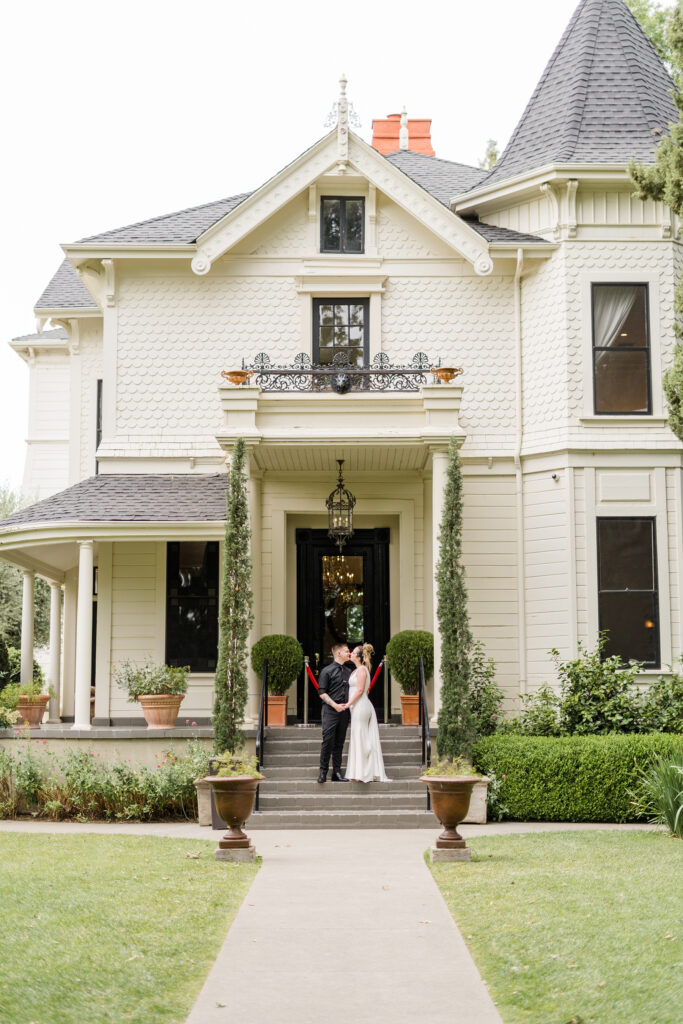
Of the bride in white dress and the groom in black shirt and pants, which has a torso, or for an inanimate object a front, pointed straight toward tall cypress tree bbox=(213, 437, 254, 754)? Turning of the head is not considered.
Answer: the bride in white dress

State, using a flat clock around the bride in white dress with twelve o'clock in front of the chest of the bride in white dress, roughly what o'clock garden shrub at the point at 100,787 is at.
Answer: The garden shrub is roughly at 12 o'clock from the bride in white dress.

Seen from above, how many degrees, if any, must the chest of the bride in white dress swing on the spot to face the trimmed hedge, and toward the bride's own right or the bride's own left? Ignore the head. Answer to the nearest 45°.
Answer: approximately 180°

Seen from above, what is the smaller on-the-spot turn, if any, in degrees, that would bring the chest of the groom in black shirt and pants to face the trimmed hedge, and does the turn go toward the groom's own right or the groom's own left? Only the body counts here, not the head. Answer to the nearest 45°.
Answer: approximately 45° to the groom's own left

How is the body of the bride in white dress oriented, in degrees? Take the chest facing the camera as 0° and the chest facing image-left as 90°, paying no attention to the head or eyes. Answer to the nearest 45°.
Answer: approximately 90°
